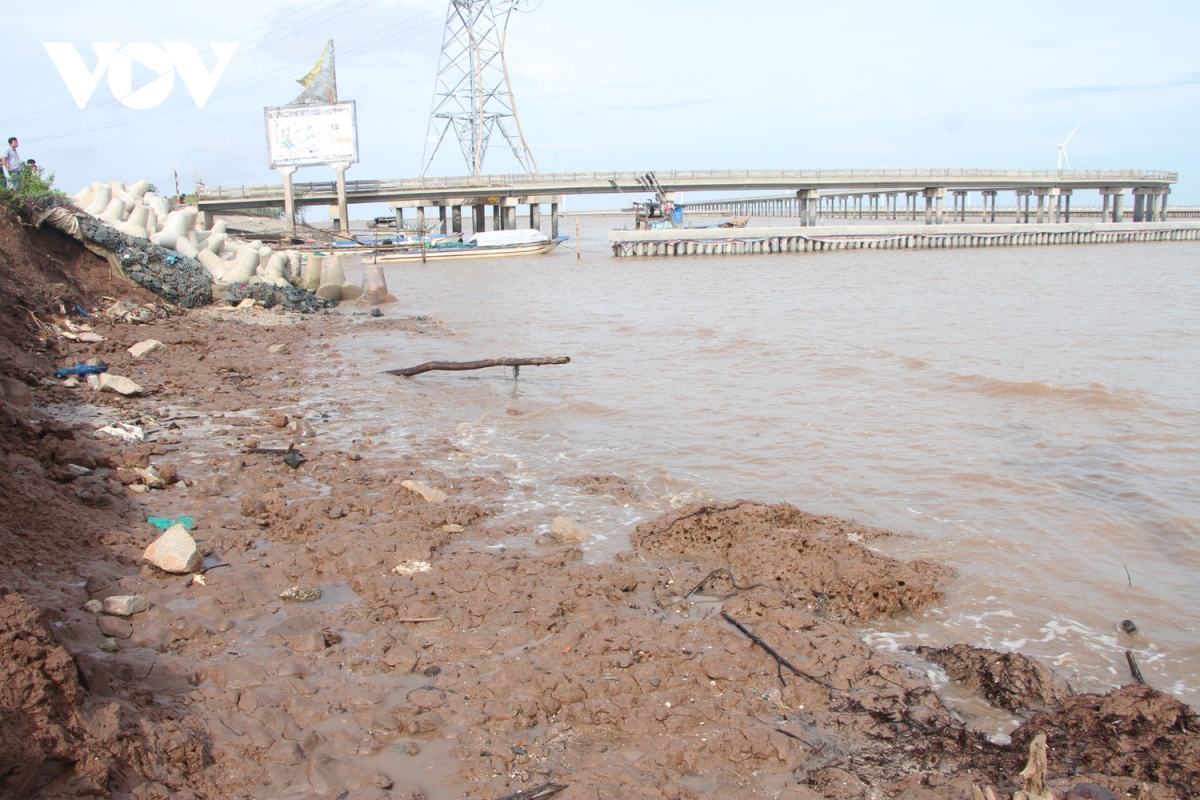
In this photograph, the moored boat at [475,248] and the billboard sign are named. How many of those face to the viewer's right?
1

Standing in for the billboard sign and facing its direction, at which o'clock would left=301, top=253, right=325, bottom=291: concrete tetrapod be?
The concrete tetrapod is roughly at 12 o'clock from the billboard sign.

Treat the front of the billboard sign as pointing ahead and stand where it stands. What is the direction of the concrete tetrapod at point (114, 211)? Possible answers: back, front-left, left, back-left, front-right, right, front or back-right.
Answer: front

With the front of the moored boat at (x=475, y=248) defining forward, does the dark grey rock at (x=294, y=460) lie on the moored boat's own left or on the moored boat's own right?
on the moored boat's own right

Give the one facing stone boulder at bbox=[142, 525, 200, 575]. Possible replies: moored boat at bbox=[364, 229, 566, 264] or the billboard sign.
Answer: the billboard sign

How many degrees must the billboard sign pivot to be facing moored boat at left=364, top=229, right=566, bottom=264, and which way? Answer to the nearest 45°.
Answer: approximately 45° to its left

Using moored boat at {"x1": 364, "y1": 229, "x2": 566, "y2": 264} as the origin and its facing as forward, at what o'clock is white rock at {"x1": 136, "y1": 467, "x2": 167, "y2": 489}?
The white rock is roughly at 3 o'clock from the moored boat.

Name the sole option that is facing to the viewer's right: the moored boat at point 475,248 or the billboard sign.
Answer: the moored boat

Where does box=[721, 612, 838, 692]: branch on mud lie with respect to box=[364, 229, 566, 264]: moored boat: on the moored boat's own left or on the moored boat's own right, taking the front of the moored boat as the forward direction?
on the moored boat's own right

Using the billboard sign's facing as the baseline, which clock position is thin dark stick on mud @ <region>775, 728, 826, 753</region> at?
The thin dark stick on mud is roughly at 12 o'clock from the billboard sign.

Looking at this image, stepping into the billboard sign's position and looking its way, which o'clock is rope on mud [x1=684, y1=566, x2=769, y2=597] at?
The rope on mud is roughly at 12 o'clock from the billboard sign.

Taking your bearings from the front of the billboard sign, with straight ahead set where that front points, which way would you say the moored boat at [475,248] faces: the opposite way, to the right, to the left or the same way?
to the left

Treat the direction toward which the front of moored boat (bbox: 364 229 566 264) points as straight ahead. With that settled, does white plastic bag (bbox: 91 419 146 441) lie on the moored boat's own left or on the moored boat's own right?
on the moored boat's own right

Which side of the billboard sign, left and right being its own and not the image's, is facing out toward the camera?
front

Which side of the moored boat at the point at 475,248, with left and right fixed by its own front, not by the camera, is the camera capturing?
right
